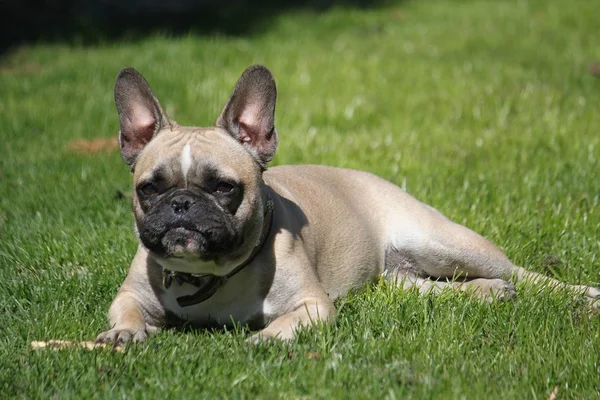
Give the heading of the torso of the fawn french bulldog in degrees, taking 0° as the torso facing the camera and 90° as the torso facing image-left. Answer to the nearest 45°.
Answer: approximately 45°
